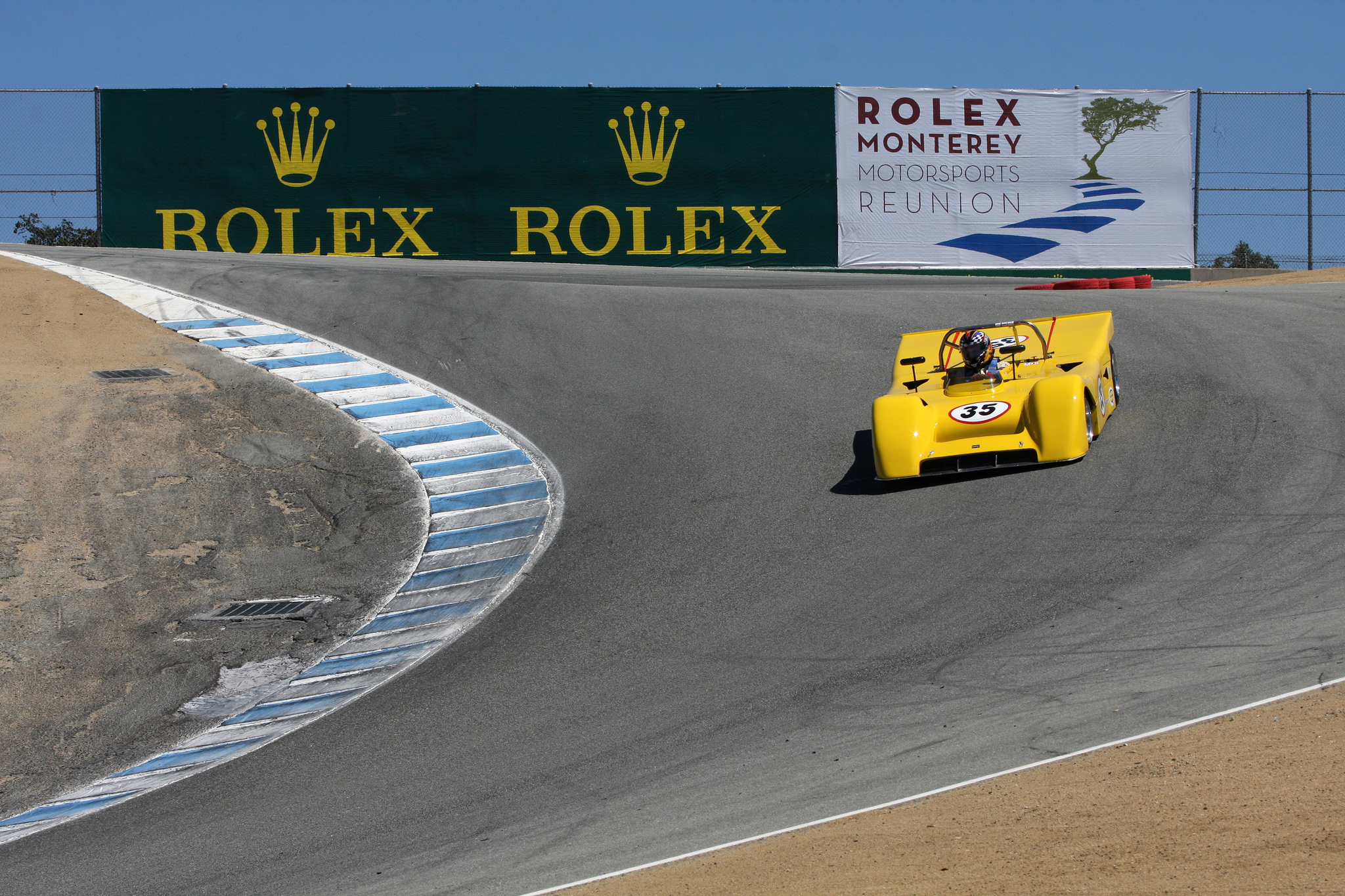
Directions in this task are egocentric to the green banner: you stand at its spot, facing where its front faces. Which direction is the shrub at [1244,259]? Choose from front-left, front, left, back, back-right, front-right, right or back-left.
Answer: left

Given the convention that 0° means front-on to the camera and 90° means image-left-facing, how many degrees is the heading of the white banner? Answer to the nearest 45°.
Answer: approximately 0°

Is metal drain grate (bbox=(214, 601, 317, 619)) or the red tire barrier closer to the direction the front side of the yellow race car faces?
the metal drain grate

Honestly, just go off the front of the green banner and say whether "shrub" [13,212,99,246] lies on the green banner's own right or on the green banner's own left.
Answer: on the green banner's own right

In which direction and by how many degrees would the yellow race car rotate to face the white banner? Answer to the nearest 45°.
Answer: approximately 180°

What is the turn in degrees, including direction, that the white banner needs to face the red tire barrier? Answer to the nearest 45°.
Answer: approximately 45° to its left

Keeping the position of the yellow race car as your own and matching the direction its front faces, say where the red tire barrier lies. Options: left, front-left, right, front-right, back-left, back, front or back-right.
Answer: back

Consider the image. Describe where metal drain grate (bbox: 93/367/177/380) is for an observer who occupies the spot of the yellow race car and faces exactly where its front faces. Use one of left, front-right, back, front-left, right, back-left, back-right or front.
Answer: right
